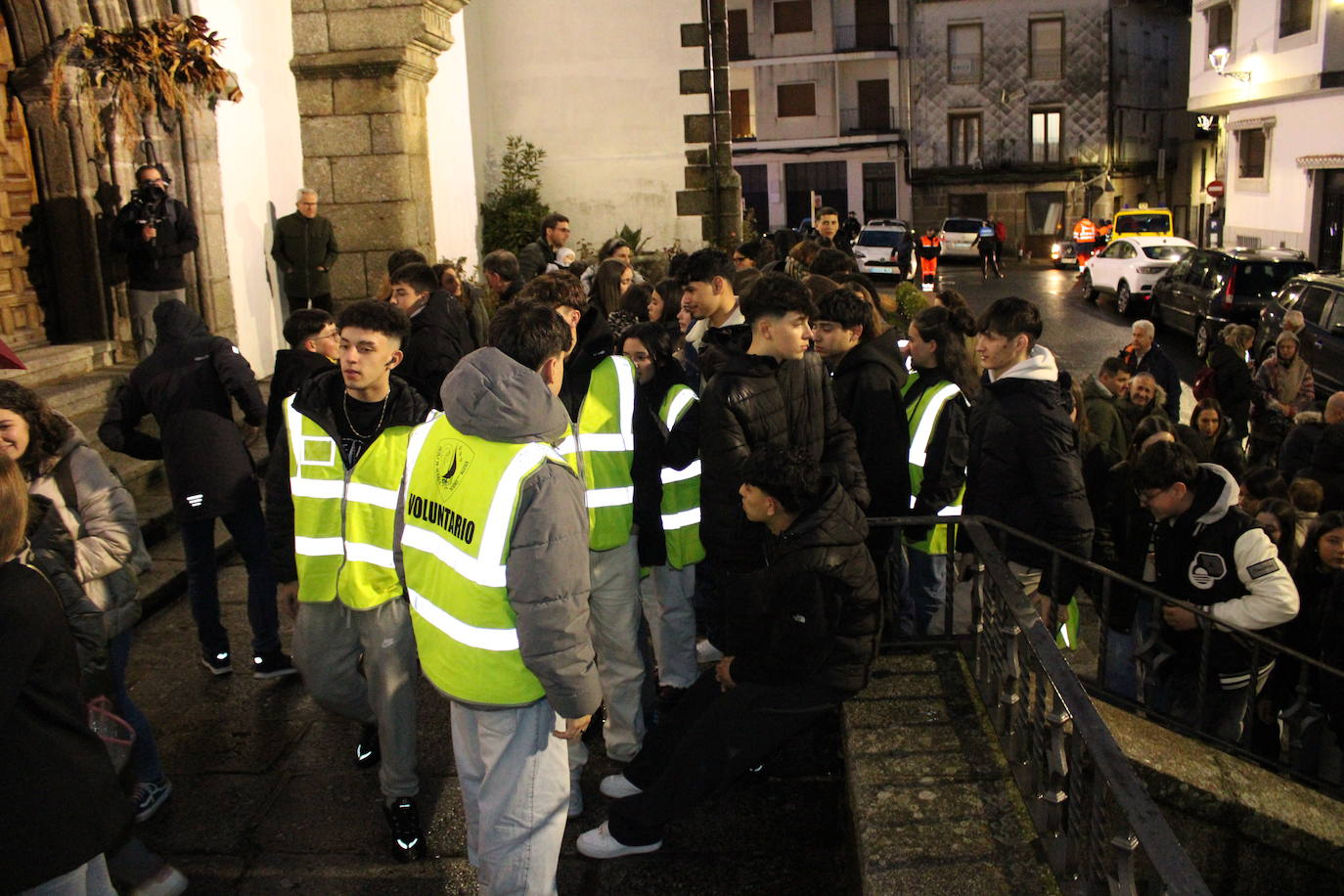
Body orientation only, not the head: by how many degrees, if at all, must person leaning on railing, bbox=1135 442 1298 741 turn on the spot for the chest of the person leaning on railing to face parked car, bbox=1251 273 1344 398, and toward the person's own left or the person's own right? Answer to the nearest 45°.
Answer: approximately 135° to the person's own right

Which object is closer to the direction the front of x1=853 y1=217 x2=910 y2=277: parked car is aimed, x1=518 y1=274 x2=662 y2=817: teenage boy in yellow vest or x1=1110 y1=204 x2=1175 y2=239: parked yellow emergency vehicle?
the teenage boy in yellow vest

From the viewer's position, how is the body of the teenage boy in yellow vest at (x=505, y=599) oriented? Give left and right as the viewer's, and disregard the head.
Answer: facing away from the viewer and to the right of the viewer

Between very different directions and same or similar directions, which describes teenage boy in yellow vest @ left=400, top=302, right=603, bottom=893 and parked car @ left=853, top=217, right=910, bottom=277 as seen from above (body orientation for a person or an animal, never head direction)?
very different directions

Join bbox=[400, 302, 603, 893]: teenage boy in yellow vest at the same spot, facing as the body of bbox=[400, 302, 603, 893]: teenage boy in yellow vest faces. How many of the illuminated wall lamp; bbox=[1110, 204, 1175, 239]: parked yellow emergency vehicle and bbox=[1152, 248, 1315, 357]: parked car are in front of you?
3

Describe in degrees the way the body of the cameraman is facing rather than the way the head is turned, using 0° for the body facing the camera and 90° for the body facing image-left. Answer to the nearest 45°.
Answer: approximately 0°

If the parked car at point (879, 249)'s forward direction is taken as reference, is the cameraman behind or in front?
in front

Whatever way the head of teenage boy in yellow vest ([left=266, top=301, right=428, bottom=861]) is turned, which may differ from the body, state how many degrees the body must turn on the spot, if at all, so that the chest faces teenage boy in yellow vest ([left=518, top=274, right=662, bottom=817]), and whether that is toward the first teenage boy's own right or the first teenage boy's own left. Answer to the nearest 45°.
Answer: approximately 90° to the first teenage boy's own left
